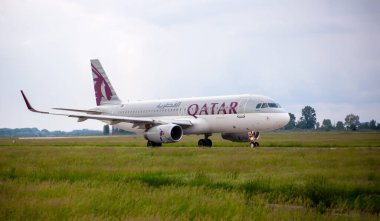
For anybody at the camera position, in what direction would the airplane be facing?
facing the viewer and to the right of the viewer
